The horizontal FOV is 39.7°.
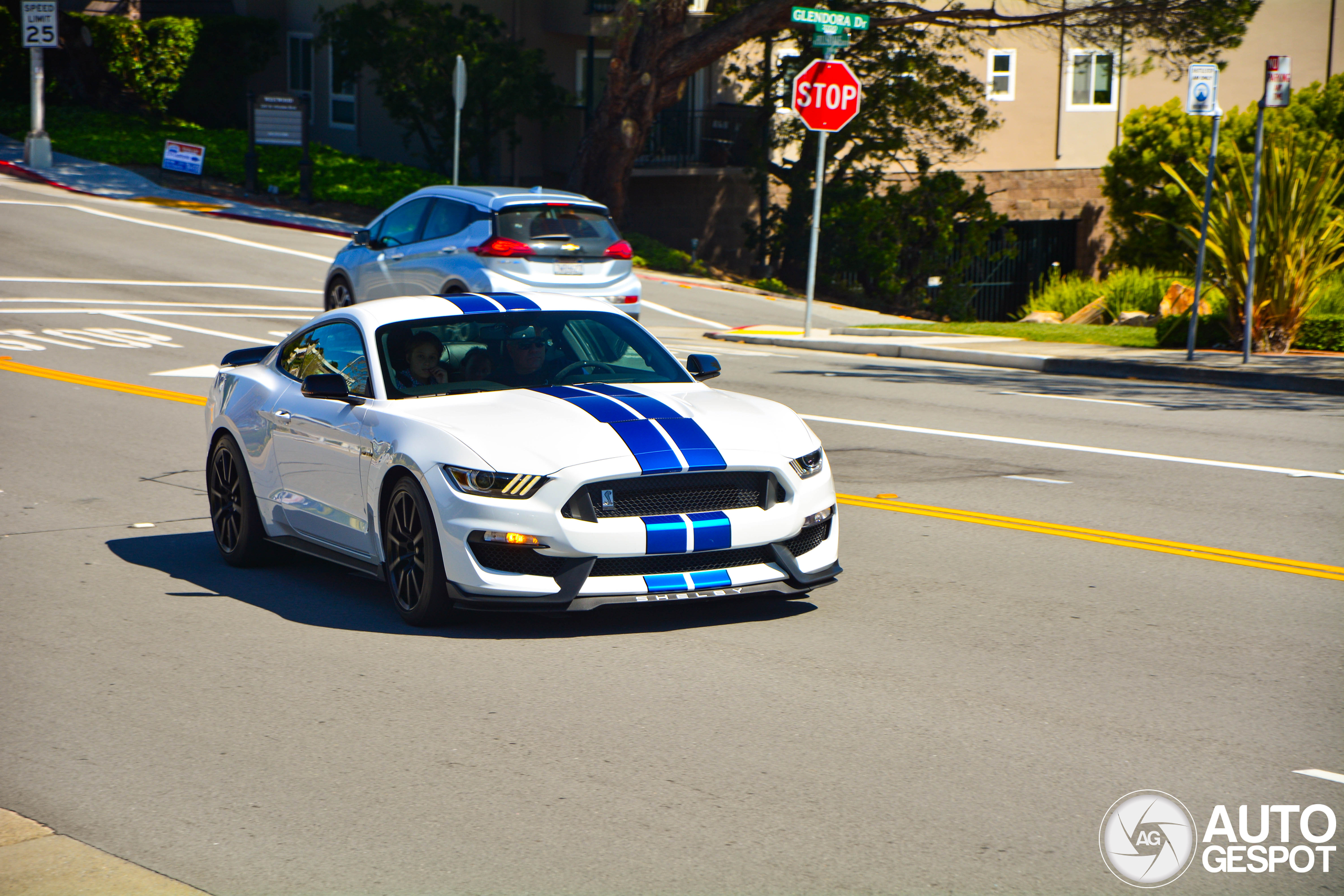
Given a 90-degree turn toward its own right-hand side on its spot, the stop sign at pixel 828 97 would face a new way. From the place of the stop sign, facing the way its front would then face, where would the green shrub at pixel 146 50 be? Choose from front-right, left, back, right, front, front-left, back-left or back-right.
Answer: front-right

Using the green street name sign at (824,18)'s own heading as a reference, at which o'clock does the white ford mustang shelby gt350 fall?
The white ford mustang shelby gt350 is roughly at 12 o'clock from the green street name sign.

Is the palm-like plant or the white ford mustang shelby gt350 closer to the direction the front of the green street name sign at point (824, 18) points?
the white ford mustang shelby gt350

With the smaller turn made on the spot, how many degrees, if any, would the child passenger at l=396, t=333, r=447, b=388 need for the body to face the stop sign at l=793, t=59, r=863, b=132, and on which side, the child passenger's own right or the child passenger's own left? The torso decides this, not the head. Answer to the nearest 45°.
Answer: approximately 135° to the child passenger's own left

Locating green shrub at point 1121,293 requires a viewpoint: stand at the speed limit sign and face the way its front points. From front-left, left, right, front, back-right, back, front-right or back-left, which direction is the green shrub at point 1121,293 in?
front-left

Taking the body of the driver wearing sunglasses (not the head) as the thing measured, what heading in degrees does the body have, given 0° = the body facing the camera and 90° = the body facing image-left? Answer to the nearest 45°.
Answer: approximately 315°

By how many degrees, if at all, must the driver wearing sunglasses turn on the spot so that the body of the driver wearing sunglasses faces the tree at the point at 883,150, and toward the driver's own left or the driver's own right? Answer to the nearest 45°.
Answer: approximately 135° to the driver's own left

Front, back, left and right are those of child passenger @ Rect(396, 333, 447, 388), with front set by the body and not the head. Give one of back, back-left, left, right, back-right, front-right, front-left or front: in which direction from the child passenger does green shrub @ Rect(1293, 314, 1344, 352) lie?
left

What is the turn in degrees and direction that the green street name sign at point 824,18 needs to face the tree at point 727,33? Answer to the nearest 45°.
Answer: approximately 180°
